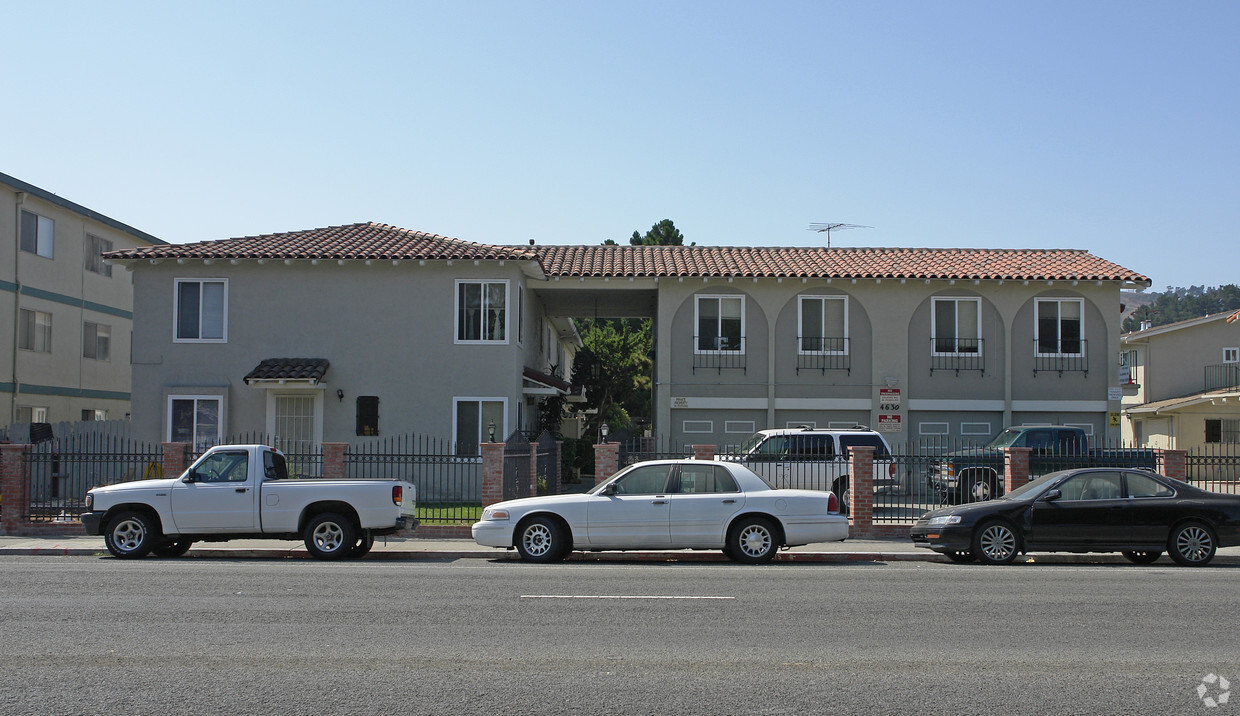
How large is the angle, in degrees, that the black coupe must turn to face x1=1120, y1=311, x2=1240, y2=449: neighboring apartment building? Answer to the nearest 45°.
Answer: approximately 90° to its right

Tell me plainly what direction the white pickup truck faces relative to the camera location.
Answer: facing to the left of the viewer

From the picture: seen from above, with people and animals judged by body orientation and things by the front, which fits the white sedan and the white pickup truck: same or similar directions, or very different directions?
same or similar directions

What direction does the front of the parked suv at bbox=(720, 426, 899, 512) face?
to the viewer's left

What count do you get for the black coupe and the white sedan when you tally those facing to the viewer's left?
2

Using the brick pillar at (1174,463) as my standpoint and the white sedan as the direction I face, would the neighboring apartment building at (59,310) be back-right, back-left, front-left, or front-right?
front-right

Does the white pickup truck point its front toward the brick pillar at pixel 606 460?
no

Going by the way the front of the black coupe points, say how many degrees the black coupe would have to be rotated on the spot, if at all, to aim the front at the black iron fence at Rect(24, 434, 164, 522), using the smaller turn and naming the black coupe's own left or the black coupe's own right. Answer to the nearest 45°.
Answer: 0° — it already faces it

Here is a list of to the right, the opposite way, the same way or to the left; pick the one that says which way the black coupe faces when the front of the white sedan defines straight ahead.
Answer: the same way

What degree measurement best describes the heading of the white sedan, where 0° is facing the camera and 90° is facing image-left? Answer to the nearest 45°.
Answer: approximately 90°

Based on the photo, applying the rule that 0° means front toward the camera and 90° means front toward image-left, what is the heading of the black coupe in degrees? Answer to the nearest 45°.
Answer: approximately 90°
